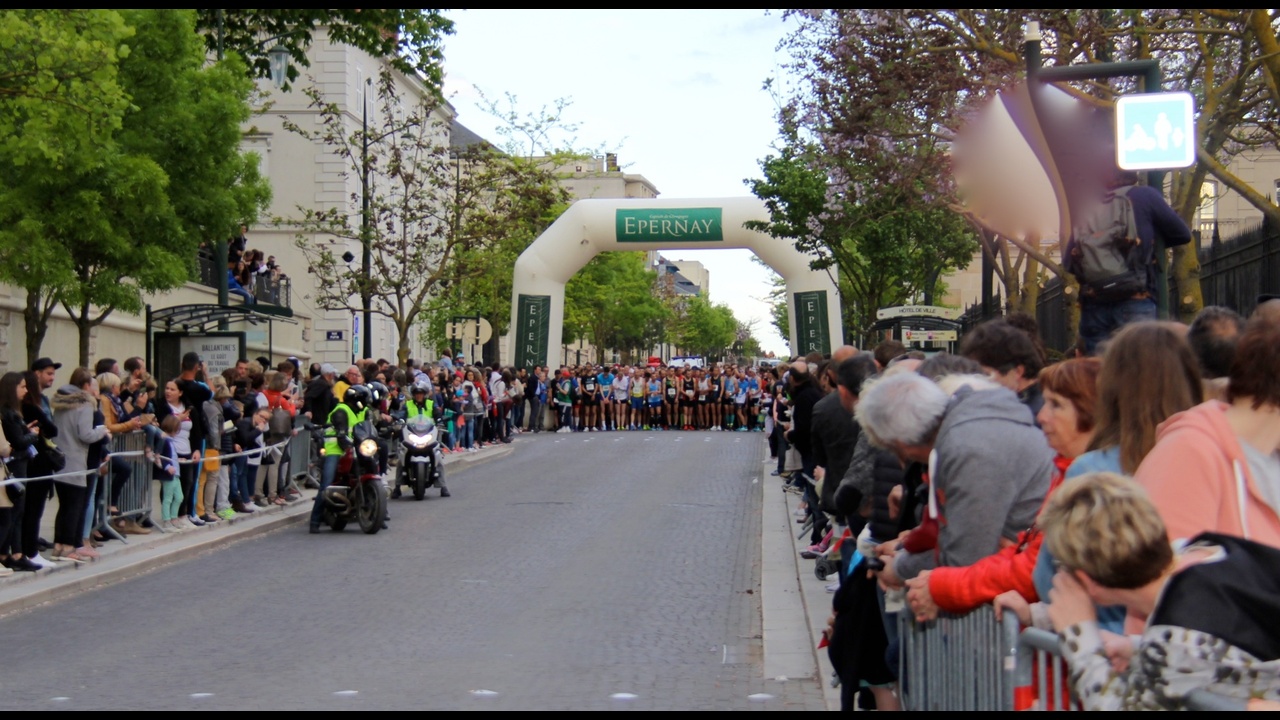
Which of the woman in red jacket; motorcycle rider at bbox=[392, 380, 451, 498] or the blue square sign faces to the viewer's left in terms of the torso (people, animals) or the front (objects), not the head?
the woman in red jacket

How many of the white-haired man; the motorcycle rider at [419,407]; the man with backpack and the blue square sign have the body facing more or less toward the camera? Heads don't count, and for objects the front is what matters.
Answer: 2

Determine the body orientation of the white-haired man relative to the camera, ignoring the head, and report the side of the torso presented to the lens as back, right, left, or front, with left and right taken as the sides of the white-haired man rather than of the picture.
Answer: left

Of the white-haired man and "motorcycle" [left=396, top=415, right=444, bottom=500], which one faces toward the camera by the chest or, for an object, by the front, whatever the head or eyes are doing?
the motorcycle

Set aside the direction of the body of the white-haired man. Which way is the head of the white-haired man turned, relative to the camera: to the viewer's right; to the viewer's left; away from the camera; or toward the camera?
to the viewer's left

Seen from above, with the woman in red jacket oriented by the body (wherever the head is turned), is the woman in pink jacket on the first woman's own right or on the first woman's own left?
on the first woman's own left

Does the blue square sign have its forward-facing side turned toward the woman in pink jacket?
yes

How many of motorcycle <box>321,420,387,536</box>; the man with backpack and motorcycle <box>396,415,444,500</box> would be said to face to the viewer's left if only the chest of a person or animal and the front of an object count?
0

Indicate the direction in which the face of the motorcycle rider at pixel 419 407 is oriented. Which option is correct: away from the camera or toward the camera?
toward the camera

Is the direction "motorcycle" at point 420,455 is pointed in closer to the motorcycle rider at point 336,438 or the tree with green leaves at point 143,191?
the motorcycle rider

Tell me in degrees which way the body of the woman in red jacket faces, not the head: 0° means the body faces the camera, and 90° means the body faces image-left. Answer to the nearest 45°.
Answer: approximately 90°

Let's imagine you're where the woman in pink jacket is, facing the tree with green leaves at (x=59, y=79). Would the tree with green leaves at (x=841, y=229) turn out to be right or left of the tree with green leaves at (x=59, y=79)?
right

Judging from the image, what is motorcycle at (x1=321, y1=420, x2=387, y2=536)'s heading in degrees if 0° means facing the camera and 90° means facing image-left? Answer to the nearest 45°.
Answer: approximately 315°

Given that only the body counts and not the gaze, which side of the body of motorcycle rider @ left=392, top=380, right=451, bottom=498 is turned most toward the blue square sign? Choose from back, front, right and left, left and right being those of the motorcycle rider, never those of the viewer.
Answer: front

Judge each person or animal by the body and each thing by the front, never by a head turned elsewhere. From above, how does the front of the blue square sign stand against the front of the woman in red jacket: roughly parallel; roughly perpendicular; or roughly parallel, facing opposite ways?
roughly perpendicular

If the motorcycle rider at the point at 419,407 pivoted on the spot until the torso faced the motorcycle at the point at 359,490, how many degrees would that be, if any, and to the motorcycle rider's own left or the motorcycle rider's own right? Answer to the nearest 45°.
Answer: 0° — they already face it

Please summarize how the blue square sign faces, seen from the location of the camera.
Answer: facing the viewer

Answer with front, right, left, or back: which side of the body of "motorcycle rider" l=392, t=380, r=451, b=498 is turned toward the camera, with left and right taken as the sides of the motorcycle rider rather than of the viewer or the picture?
front
